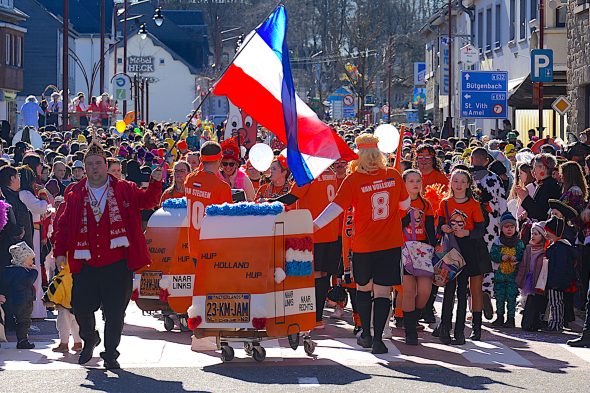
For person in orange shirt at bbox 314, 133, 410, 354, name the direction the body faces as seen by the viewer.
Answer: away from the camera

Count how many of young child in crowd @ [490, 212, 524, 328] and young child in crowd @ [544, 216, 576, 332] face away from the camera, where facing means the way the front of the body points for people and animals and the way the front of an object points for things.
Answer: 0

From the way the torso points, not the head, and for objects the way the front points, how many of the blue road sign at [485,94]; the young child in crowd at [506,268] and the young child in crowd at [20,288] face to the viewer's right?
1

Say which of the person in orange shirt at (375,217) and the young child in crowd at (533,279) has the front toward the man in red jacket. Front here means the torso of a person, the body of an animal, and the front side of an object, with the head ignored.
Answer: the young child in crowd

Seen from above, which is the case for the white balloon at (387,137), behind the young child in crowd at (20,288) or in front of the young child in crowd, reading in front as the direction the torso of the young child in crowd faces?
in front

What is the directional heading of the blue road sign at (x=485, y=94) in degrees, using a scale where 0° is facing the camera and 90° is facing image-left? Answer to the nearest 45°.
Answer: approximately 0°

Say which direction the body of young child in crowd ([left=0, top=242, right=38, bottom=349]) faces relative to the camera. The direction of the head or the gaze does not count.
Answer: to the viewer's right

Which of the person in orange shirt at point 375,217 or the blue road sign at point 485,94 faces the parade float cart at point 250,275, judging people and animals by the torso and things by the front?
the blue road sign

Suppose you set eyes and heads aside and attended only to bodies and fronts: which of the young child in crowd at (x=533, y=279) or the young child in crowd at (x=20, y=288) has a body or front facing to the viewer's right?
the young child in crowd at (x=20, y=288)

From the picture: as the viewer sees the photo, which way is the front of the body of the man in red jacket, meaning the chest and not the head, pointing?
toward the camera

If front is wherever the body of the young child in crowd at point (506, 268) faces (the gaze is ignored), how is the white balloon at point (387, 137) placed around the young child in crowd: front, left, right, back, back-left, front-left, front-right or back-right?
front-right

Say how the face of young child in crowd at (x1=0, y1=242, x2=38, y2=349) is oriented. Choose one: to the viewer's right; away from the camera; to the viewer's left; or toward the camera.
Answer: to the viewer's right

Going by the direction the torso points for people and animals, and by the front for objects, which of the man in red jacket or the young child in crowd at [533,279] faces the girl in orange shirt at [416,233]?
the young child in crowd

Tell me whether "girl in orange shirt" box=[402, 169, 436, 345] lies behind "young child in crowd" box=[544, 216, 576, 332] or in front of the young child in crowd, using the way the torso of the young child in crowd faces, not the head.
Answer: in front

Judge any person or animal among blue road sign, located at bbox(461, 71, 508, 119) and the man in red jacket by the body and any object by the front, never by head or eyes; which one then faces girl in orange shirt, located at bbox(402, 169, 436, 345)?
the blue road sign
